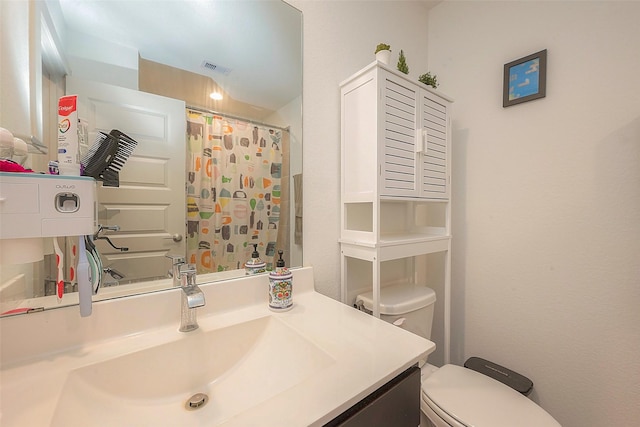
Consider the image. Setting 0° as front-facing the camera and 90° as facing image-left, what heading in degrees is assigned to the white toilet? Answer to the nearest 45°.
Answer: approximately 315°

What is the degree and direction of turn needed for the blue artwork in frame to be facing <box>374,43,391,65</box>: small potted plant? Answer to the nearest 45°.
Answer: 0° — it already faces it

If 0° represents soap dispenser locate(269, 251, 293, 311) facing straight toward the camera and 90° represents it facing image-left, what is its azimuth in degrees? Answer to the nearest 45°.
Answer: approximately 0°

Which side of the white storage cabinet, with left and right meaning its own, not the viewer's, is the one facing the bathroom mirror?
right

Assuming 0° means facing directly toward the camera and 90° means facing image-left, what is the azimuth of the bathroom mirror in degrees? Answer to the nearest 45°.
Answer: approximately 315°

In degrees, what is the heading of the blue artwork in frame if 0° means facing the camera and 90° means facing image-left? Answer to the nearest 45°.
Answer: approximately 45°

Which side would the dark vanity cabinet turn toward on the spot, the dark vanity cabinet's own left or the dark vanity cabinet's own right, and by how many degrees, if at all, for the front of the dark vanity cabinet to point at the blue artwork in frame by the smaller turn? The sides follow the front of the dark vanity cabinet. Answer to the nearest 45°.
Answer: approximately 90° to the dark vanity cabinet's own left
